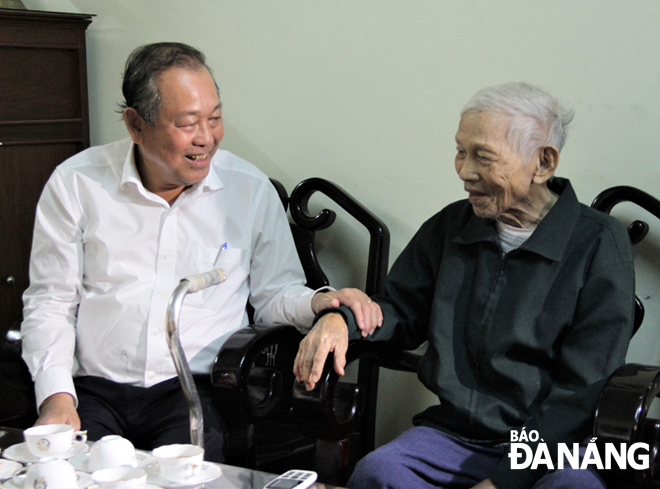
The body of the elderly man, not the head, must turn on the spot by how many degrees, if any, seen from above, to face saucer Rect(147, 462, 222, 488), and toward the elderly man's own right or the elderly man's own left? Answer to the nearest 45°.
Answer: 0° — they already face it

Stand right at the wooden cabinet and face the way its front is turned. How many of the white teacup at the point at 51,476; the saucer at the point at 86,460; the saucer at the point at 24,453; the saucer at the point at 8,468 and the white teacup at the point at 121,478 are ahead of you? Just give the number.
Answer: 5

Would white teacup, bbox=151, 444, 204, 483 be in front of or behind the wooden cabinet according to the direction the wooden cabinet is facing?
in front

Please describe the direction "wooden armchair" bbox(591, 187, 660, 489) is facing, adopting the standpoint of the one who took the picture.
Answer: facing the viewer and to the left of the viewer

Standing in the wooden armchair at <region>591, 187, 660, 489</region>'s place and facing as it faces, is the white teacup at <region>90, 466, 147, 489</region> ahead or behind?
ahead

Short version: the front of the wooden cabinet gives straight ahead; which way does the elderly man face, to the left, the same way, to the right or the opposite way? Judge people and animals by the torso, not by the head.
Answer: to the right

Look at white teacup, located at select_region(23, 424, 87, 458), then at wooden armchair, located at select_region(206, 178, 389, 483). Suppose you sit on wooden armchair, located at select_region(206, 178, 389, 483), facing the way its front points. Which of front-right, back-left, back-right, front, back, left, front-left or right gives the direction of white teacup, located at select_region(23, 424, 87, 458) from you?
front

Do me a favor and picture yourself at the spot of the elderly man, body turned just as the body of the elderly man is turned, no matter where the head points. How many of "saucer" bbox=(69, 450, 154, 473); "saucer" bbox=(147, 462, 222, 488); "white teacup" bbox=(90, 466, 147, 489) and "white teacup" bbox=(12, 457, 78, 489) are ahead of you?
4

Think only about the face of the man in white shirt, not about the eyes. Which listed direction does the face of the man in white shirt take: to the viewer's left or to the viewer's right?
to the viewer's right

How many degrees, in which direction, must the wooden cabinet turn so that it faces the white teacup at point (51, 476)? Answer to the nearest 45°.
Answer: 0° — it already faces it

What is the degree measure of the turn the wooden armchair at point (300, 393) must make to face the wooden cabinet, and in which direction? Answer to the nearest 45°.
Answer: approximately 90° to its right

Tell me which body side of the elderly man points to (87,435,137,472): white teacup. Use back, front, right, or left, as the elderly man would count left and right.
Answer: front

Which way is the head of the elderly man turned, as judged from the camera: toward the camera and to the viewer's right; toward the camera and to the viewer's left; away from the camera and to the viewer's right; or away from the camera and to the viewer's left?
toward the camera and to the viewer's left

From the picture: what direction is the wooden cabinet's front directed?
toward the camera

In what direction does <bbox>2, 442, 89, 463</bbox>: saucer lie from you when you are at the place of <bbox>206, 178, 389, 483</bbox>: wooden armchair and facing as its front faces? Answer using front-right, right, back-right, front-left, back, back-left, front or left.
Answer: front
